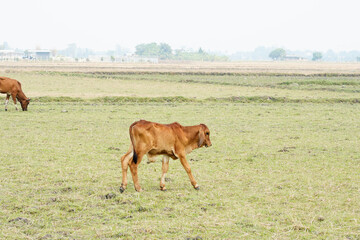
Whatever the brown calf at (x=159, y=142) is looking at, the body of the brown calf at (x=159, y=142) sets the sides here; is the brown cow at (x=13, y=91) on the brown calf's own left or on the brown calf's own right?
on the brown calf's own left

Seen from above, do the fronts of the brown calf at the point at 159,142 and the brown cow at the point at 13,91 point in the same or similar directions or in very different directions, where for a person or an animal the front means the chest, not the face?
same or similar directions

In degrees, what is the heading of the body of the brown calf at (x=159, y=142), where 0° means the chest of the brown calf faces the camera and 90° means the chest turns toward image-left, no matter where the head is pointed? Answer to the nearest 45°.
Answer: approximately 270°

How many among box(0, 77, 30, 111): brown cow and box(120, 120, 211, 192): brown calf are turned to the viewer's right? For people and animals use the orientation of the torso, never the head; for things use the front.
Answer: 2

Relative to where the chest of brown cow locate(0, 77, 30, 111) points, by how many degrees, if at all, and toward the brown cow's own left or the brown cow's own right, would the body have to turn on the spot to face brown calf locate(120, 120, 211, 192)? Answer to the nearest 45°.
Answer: approximately 90° to the brown cow's own right

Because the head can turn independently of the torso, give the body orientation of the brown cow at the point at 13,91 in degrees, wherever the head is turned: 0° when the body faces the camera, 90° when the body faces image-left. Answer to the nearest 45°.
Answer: approximately 270°
